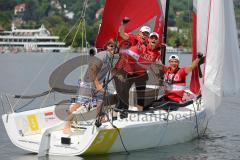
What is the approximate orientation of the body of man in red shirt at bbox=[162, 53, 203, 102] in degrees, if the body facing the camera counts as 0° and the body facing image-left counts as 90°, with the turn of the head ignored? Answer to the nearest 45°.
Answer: approximately 0°

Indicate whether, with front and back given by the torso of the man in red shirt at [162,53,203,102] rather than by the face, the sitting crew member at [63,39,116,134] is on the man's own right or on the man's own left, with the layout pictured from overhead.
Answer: on the man's own right
